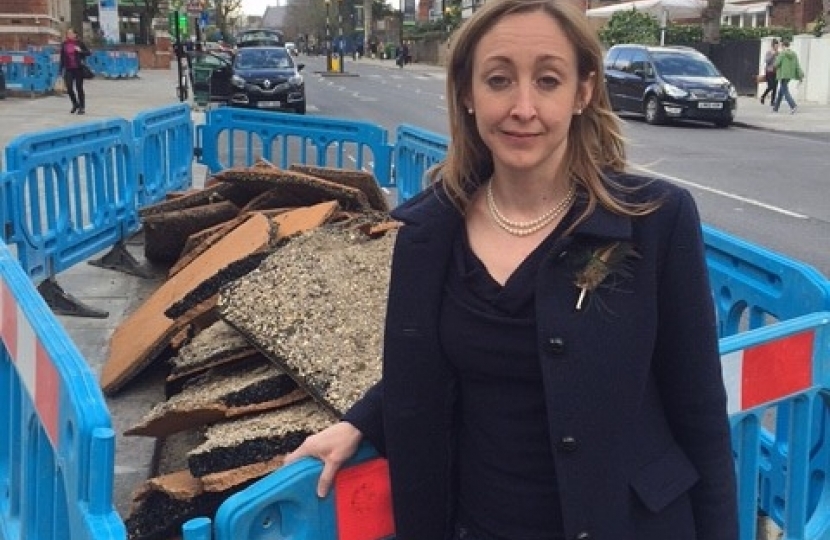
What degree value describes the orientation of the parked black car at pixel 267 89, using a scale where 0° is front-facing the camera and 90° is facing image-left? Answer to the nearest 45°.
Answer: approximately 0°

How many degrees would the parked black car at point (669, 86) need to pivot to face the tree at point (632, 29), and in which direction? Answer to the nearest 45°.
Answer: approximately 135° to its left

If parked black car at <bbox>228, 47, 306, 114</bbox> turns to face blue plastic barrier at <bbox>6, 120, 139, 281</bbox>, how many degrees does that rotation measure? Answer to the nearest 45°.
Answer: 0° — it already faces it

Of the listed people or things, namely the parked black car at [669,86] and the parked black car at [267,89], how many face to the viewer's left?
0

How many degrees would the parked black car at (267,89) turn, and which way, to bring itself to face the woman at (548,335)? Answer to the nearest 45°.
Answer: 0° — it already faces them

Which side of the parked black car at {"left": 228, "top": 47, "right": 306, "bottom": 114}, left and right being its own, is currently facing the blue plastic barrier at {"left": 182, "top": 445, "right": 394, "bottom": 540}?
front

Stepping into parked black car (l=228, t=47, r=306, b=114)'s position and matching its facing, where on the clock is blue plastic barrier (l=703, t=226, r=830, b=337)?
The blue plastic barrier is roughly at 12 o'clock from the parked black car.

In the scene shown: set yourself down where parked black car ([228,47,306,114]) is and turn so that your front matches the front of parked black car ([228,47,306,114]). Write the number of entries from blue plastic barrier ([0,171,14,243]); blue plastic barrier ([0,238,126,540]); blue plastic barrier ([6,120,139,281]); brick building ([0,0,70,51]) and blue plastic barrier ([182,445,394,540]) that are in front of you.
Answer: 4

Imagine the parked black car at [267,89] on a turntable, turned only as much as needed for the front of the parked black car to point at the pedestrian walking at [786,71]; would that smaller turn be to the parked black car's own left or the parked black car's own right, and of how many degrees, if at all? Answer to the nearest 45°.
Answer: approximately 90° to the parked black car's own left
